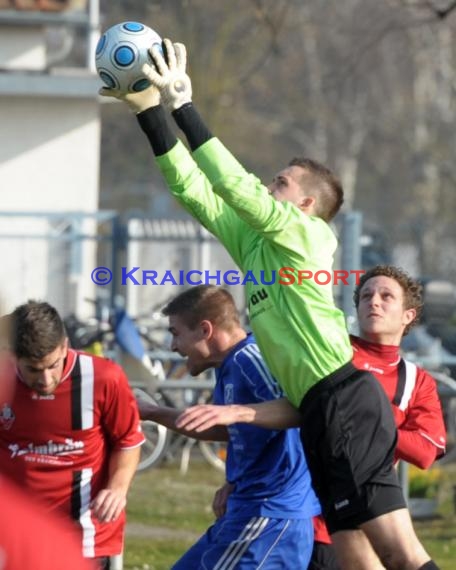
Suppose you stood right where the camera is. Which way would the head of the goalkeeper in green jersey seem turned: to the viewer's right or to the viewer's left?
to the viewer's left

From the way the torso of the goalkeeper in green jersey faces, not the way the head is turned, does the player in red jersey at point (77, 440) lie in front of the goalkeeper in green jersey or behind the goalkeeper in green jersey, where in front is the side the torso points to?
in front

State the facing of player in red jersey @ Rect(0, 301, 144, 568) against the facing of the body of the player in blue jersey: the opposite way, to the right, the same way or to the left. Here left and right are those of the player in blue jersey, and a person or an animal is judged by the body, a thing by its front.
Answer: to the left

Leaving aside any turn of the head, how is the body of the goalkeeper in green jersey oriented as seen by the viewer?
to the viewer's left

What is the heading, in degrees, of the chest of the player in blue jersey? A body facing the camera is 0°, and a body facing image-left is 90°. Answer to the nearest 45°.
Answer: approximately 90°

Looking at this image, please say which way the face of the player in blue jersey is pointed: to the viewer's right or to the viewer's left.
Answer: to the viewer's left

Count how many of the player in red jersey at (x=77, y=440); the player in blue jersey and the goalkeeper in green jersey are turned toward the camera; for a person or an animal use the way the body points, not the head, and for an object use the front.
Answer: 1

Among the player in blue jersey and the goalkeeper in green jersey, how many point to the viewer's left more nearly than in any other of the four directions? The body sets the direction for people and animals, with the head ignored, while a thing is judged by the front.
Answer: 2

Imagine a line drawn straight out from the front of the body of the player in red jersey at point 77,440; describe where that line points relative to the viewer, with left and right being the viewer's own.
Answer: facing the viewer
